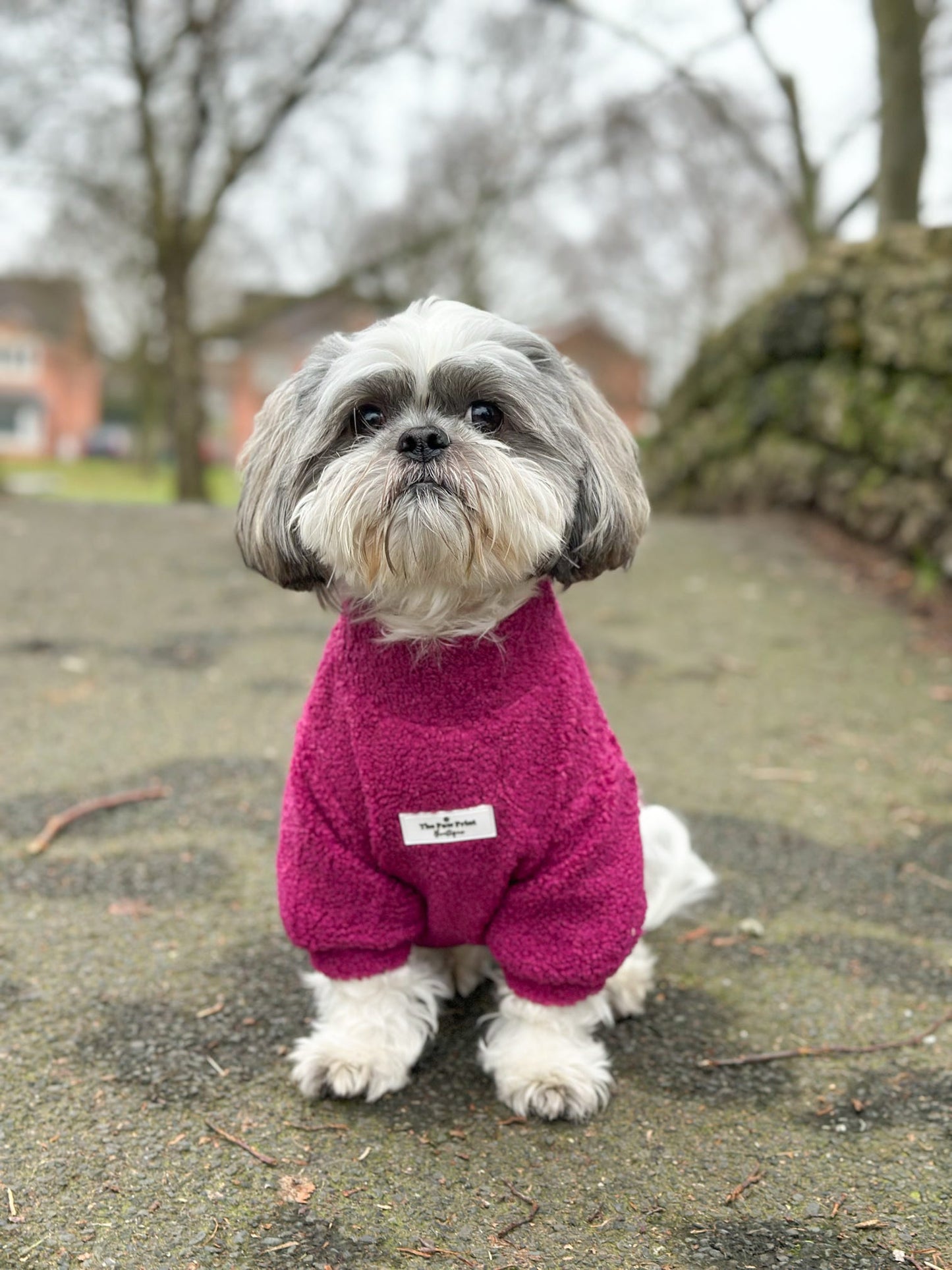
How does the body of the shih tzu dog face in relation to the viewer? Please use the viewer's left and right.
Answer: facing the viewer

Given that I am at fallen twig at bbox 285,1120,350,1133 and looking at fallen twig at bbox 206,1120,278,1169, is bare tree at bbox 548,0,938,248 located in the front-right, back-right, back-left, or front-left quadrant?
back-right

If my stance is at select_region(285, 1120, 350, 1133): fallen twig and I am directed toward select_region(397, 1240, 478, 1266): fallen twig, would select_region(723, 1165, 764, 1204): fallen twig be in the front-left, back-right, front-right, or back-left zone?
front-left

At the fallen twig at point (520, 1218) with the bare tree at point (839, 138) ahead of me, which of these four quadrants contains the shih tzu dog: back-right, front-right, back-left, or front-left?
front-left

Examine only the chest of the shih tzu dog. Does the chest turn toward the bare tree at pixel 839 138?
no

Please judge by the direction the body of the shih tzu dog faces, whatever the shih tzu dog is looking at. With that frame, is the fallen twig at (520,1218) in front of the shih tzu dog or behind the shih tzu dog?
in front

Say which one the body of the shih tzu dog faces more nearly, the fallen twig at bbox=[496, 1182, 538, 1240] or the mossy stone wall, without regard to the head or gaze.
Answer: the fallen twig

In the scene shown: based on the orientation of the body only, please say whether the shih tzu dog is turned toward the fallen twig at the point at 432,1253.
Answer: yes

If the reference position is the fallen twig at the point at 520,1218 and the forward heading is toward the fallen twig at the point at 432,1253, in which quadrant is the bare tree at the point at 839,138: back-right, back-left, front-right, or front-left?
back-right

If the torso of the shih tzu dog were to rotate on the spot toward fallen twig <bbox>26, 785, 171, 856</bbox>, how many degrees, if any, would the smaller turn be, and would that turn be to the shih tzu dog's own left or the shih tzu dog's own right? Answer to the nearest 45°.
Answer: approximately 135° to the shih tzu dog's own right

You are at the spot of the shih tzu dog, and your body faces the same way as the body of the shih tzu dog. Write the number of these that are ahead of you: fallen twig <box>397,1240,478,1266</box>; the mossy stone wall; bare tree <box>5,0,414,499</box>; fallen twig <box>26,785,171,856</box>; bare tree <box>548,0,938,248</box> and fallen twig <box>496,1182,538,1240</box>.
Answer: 2

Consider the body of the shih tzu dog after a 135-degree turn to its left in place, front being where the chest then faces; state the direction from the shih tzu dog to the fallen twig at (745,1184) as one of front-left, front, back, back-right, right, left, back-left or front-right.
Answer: right

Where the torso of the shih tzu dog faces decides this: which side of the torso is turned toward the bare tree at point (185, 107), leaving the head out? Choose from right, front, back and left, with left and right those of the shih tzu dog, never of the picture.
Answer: back
